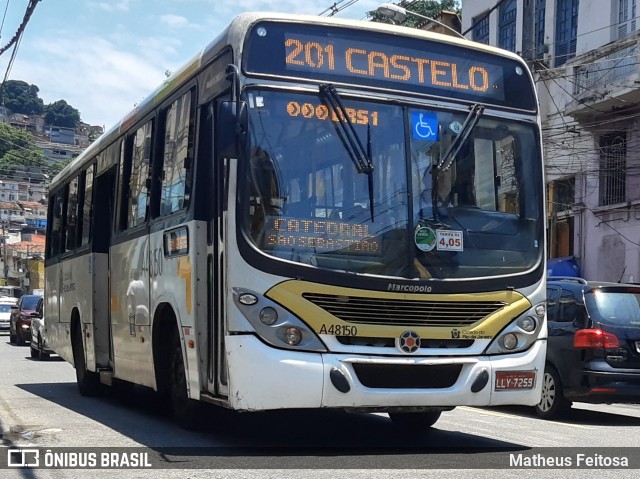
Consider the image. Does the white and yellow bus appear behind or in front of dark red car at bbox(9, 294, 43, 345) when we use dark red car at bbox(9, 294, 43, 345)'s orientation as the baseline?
in front

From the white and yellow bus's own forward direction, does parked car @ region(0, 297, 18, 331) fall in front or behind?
behind

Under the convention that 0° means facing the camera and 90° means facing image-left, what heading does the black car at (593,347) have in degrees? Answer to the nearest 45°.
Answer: approximately 135°

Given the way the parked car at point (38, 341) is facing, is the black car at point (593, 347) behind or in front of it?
in front

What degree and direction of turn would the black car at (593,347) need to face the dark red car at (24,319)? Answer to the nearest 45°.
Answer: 0° — it already faces it

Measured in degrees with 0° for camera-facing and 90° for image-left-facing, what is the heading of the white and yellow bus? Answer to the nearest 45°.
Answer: approximately 315°

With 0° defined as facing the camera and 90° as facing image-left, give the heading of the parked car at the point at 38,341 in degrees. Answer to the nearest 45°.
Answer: approximately 315°
